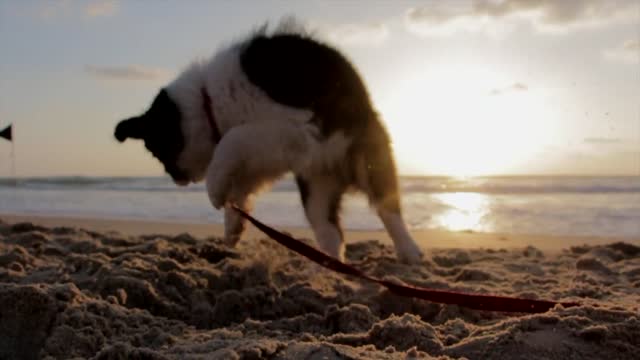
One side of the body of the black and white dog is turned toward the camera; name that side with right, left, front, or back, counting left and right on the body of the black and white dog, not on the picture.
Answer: left
